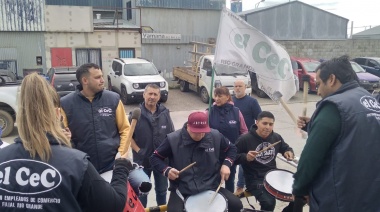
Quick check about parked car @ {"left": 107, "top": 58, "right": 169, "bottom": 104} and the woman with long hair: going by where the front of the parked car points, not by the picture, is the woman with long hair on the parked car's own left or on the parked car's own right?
on the parked car's own right

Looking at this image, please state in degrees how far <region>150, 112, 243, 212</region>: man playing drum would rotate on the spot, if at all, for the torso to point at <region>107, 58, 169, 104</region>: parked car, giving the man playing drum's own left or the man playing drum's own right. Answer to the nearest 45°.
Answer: approximately 180°

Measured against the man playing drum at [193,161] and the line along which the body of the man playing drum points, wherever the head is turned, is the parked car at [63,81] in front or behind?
behind

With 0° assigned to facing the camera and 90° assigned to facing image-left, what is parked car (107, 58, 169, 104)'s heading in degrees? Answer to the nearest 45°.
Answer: approximately 315°

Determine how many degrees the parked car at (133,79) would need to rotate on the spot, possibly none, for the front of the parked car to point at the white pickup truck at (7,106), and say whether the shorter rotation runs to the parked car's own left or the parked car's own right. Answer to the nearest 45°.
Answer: approximately 90° to the parked car's own right

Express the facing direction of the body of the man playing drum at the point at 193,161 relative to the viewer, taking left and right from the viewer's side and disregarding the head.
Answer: facing the viewer

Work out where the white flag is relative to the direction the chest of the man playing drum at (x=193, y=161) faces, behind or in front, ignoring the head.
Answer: behind

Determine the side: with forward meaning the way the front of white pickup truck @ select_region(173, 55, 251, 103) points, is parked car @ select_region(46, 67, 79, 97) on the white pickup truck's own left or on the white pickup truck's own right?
on the white pickup truck's own right

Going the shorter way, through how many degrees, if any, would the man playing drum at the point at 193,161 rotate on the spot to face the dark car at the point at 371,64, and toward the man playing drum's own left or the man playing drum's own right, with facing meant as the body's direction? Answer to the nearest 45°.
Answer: approximately 135° to the man playing drum's own left

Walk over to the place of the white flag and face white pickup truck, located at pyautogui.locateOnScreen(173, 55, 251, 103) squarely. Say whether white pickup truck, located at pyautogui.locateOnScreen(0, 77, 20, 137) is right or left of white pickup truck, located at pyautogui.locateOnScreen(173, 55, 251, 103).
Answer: left
